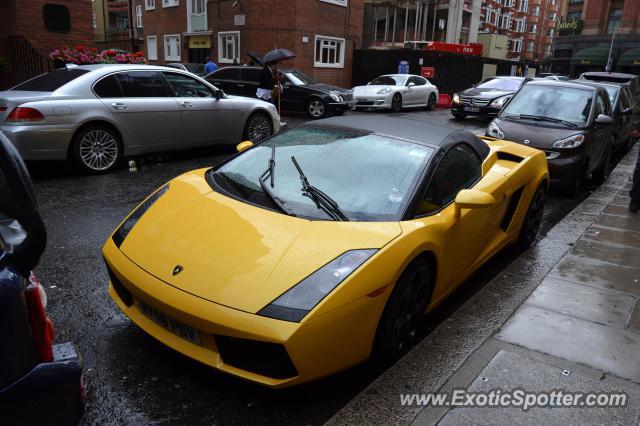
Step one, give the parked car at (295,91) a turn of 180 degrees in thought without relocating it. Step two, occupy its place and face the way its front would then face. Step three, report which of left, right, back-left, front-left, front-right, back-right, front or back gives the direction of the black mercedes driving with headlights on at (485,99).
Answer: back-right

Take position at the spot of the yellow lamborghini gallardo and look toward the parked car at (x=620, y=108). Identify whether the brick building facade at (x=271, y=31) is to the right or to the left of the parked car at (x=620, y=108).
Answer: left

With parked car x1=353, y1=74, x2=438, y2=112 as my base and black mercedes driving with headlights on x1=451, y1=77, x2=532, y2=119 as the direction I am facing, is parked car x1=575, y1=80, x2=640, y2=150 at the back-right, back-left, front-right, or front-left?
front-right

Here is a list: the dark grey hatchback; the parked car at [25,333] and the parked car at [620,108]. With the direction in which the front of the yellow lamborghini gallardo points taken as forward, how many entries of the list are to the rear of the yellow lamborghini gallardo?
2

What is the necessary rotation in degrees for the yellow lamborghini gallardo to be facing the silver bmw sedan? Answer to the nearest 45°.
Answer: approximately 90° to its right

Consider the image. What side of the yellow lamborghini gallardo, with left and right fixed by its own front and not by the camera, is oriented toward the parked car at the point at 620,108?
back

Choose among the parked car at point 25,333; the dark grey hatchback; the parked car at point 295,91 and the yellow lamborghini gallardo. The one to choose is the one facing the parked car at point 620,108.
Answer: the parked car at point 295,91

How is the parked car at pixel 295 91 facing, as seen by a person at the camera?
facing the viewer and to the right of the viewer

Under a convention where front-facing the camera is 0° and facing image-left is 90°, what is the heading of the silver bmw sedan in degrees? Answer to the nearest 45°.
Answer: approximately 225°

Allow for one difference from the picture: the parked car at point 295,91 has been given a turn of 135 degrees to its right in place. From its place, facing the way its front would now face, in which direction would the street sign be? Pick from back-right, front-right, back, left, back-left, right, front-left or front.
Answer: back-right

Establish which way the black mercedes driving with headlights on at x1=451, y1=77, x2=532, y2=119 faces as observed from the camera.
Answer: facing the viewer and to the left of the viewer

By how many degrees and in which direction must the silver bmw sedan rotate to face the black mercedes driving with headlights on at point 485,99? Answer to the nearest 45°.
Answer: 0° — it already faces it

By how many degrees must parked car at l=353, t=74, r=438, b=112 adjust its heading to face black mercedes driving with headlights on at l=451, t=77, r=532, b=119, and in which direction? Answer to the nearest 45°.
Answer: approximately 90° to its left

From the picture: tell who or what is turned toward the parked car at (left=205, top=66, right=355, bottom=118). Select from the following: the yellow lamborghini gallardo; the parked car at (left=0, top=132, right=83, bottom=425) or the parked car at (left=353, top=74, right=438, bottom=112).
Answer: the parked car at (left=353, top=74, right=438, bottom=112)
